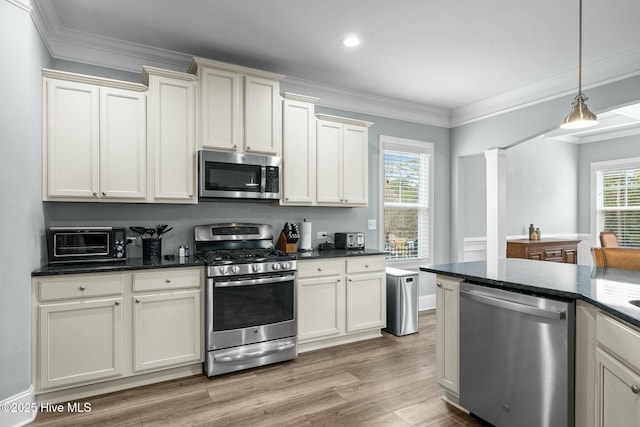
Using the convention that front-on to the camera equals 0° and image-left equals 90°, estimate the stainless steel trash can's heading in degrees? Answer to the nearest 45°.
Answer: approximately 315°

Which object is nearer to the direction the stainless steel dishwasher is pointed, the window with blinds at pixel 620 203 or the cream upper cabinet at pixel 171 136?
the cream upper cabinet

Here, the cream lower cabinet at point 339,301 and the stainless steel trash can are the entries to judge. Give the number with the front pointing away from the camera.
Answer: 0

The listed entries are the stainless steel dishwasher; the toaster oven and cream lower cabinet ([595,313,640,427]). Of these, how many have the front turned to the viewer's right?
0

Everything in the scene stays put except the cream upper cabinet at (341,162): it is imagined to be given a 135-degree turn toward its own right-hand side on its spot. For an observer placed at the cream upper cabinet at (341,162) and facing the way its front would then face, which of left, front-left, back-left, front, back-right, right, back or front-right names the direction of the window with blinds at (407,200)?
back-right

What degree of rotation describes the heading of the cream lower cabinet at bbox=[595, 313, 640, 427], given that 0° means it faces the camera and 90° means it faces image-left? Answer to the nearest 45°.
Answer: approximately 45°

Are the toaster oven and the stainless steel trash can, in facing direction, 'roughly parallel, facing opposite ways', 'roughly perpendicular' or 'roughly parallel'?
roughly parallel

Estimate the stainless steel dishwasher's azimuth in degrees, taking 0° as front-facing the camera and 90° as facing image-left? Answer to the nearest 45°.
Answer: approximately 45°

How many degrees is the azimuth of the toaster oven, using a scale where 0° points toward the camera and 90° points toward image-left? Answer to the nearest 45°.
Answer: approximately 0°

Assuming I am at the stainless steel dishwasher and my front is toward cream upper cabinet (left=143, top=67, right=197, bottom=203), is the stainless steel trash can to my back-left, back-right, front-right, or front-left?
front-right

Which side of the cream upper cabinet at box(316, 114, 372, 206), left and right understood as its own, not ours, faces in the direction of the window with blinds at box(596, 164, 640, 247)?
left

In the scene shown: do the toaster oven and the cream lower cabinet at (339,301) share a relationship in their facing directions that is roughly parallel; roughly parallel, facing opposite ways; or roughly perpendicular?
roughly parallel

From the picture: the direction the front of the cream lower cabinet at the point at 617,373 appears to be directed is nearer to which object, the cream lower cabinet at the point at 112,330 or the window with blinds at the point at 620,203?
the cream lower cabinet

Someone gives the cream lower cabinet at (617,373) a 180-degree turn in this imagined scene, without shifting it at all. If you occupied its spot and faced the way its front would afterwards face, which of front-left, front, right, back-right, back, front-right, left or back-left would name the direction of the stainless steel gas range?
back-left
